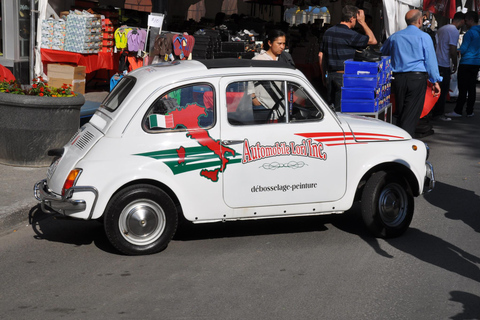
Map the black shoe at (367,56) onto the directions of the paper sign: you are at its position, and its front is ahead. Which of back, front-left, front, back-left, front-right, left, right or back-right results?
front-left

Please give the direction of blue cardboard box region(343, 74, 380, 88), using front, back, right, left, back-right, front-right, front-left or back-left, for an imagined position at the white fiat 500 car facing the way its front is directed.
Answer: front-left

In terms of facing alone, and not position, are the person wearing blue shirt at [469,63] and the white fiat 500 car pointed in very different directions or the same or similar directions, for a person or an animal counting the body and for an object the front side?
very different directions

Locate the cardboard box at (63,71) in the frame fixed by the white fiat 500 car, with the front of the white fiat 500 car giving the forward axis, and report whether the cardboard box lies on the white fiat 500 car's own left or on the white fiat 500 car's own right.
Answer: on the white fiat 500 car's own left

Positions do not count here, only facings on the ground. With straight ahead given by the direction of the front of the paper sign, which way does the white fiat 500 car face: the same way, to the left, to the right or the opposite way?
to the left

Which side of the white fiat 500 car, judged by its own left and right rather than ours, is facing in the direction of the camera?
right

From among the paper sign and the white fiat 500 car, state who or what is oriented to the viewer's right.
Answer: the white fiat 500 car

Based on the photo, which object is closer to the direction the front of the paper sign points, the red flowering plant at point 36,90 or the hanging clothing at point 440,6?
the red flowering plant

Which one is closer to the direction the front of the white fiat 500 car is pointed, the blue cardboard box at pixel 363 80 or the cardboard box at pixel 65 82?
the blue cardboard box

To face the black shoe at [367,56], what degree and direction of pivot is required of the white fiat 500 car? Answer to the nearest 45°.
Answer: approximately 45° to its left

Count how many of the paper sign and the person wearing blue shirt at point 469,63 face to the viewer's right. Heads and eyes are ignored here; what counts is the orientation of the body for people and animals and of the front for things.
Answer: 0
